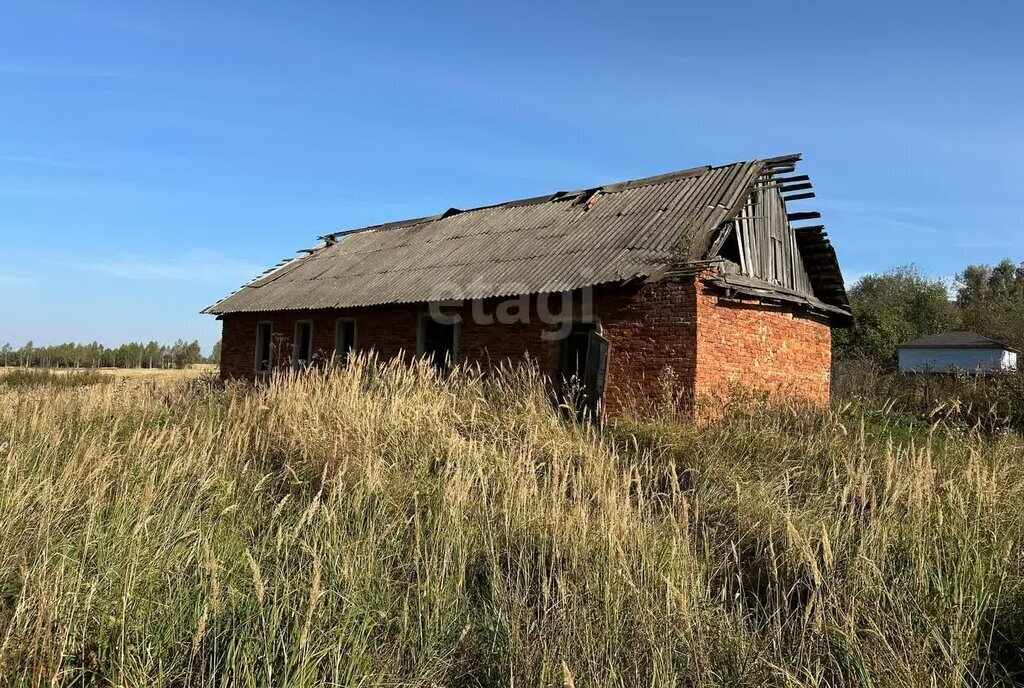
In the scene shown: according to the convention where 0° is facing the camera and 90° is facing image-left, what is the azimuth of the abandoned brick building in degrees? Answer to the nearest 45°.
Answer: approximately 45°

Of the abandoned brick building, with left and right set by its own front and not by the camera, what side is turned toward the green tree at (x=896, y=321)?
back

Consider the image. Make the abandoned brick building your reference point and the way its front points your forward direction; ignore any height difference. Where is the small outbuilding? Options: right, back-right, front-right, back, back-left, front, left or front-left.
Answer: back
